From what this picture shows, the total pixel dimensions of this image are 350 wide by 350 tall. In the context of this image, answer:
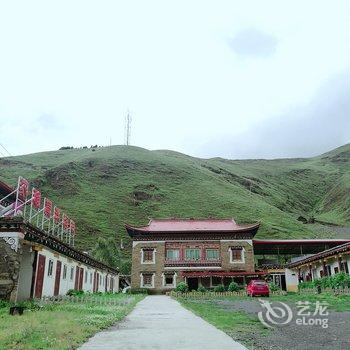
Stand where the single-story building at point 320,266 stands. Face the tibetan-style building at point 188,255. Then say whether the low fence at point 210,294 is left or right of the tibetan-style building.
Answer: left

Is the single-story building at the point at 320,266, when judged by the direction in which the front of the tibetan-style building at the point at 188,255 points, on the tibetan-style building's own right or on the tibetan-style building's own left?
on the tibetan-style building's own left

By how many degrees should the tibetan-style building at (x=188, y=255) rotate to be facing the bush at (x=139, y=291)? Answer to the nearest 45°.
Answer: approximately 90° to its right

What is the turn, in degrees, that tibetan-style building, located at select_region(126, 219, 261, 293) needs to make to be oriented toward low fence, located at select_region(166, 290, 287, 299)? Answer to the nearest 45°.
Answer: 0° — it already faces it

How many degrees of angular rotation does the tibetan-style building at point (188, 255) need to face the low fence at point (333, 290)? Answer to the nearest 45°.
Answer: approximately 45° to its left

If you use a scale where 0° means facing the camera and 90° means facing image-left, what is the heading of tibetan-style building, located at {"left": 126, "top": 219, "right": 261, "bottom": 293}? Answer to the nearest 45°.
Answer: approximately 0°
